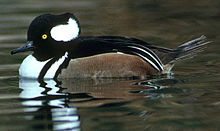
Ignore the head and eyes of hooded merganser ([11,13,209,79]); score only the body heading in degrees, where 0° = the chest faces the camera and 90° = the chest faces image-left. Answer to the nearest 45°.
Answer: approximately 90°
